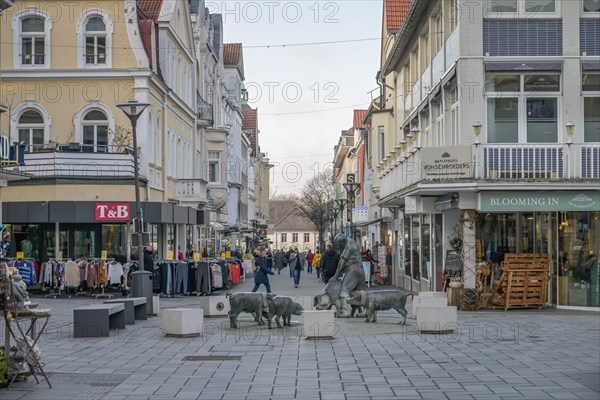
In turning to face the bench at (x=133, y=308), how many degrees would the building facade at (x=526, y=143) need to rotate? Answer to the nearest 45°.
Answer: approximately 45° to its right

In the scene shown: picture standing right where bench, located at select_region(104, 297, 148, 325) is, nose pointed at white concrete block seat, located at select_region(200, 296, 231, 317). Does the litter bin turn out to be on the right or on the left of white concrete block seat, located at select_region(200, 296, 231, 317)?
left

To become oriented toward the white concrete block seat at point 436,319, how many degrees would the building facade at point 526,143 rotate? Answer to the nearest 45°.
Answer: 0° — it already faces it

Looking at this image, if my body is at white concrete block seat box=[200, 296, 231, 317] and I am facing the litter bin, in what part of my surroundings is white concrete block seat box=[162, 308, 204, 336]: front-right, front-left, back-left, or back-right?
back-left

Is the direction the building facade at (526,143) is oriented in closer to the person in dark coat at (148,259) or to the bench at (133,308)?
the bench
